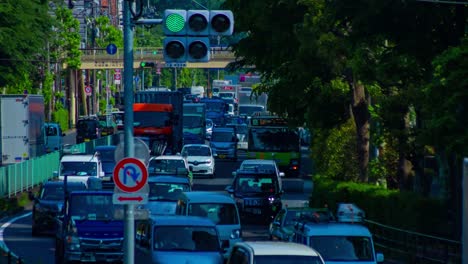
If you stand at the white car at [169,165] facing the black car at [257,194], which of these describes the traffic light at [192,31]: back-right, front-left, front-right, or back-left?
front-right

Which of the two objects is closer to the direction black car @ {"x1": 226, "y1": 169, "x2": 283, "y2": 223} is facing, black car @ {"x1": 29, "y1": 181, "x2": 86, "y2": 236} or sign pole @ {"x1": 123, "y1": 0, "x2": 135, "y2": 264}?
the sign pole

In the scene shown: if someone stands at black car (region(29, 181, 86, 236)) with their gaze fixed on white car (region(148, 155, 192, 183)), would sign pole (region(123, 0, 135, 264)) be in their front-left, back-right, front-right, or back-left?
back-right

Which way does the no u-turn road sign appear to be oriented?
toward the camera

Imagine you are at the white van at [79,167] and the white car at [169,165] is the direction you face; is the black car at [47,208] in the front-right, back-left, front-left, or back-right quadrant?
back-right

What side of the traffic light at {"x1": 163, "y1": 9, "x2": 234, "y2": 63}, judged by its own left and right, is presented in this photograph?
front

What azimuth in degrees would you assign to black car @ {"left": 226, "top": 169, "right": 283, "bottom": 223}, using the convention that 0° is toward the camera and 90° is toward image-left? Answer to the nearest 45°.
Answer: approximately 0°
